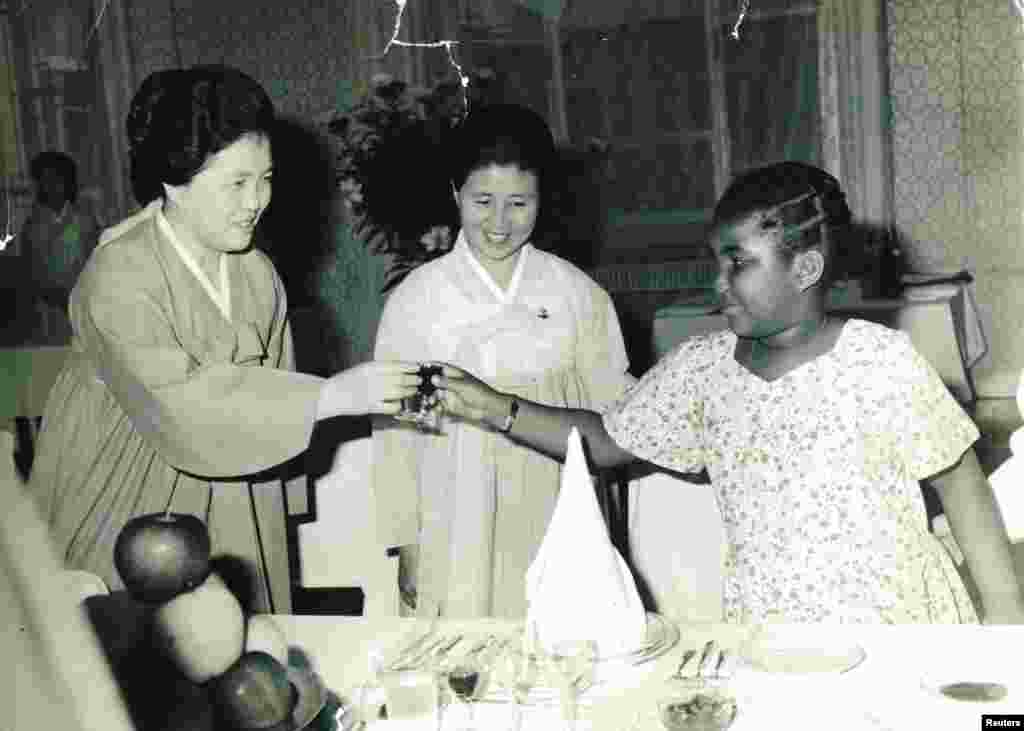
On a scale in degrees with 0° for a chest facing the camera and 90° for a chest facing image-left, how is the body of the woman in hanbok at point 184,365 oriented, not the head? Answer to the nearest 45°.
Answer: approximately 315°

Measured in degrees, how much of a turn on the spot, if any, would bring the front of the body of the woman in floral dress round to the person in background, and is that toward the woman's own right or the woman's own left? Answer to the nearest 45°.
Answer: approximately 90° to the woman's own right

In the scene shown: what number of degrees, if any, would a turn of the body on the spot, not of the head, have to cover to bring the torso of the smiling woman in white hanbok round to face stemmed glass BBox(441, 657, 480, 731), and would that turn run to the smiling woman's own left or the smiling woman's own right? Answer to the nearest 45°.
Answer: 0° — they already face it

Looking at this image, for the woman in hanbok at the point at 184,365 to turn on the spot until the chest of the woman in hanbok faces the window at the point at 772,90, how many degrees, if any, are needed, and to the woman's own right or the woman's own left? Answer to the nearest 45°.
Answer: approximately 90° to the woman's own left

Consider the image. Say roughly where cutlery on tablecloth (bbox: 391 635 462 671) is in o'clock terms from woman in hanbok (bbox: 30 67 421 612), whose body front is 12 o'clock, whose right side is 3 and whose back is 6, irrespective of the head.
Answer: The cutlery on tablecloth is roughly at 1 o'clock from the woman in hanbok.

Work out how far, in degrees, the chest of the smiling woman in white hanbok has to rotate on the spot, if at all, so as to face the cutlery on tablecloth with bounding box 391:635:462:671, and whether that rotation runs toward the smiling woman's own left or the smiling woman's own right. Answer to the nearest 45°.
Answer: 0° — they already face it

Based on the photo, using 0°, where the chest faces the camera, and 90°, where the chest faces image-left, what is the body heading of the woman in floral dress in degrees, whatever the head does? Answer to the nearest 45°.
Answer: approximately 45°

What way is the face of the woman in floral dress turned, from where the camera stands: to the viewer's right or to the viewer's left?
to the viewer's left

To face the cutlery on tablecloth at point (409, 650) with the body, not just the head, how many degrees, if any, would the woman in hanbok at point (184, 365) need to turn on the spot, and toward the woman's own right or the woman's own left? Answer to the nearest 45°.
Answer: approximately 45° to the woman's own right
